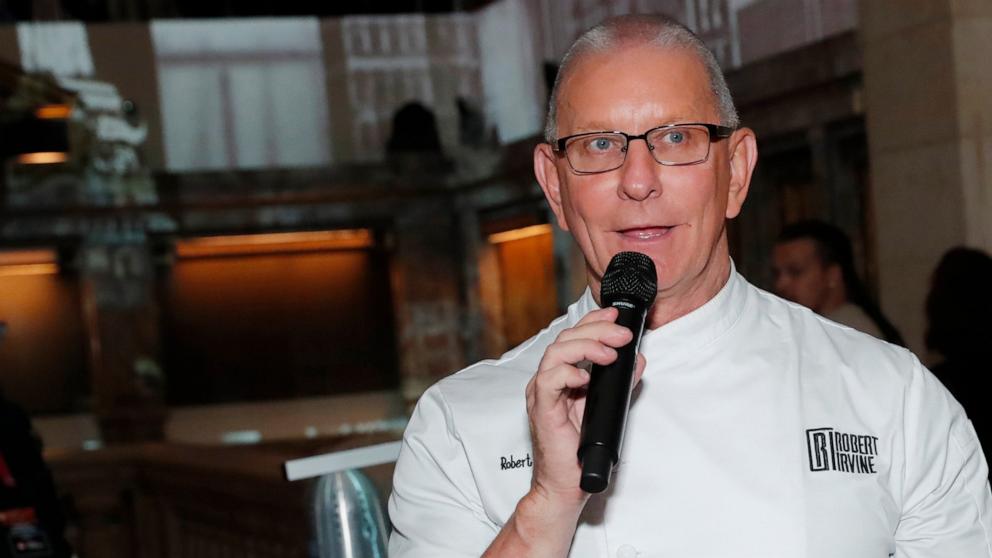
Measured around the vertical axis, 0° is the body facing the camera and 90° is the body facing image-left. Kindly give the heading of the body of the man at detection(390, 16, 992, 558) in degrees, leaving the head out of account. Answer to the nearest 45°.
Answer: approximately 0°

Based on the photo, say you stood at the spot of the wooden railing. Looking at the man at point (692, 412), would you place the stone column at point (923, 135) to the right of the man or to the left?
left

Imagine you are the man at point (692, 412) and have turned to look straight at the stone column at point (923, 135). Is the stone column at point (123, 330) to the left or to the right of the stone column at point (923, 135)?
left

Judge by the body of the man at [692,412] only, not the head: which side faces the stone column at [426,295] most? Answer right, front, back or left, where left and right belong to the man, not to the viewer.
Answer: back

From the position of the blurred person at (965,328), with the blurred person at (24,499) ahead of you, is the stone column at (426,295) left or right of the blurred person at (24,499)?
right

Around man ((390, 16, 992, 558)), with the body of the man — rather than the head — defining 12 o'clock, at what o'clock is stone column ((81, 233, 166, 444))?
The stone column is roughly at 5 o'clock from the man.

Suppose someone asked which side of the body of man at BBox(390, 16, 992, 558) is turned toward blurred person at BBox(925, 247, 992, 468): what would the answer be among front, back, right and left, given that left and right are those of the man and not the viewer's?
back

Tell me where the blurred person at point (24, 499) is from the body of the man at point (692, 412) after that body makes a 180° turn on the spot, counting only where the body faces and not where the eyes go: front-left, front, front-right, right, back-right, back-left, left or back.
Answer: front-left

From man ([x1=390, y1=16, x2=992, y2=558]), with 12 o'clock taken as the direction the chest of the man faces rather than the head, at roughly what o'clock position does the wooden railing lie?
The wooden railing is roughly at 5 o'clock from the man.

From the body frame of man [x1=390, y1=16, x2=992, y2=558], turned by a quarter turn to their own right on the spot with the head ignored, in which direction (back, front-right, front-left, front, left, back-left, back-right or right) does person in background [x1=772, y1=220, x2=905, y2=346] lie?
right
